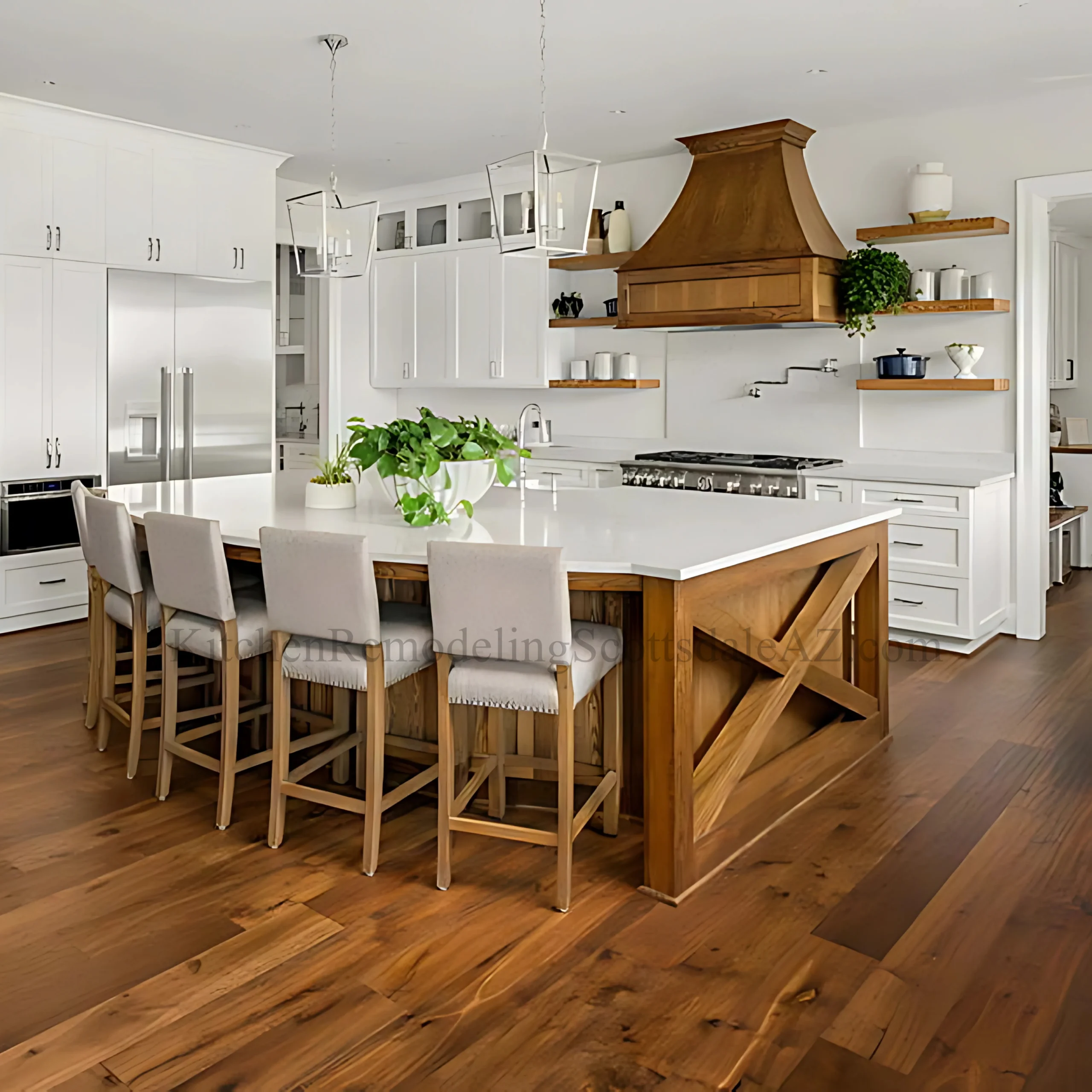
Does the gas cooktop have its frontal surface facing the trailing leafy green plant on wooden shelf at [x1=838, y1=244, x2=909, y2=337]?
no

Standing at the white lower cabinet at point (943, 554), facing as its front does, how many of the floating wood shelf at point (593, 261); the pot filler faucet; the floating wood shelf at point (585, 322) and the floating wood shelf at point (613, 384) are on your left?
0

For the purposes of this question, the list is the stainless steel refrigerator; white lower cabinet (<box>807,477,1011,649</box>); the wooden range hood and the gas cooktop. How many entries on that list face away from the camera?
0

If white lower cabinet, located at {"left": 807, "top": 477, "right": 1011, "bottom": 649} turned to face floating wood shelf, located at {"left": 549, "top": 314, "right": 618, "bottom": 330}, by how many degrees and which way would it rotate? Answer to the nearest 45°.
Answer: approximately 90° to its right

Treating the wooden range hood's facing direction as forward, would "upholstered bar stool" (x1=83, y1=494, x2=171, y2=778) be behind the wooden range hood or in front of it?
in front

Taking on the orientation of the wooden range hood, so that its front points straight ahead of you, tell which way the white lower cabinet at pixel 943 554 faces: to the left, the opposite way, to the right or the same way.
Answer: the same way

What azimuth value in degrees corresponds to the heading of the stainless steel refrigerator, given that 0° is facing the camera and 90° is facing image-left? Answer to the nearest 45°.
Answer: approximately 315°

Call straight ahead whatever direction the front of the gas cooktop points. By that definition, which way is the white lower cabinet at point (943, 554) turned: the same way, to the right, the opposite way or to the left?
the same way

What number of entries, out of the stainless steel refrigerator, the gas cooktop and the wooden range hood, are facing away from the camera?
0

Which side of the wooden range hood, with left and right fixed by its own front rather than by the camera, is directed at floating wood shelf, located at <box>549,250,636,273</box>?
right

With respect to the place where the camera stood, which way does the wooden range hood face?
facing the viewer and to the left of the viewer
